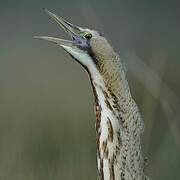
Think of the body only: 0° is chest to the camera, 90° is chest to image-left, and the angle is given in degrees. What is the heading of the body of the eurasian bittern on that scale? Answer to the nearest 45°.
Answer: approximately 90°
